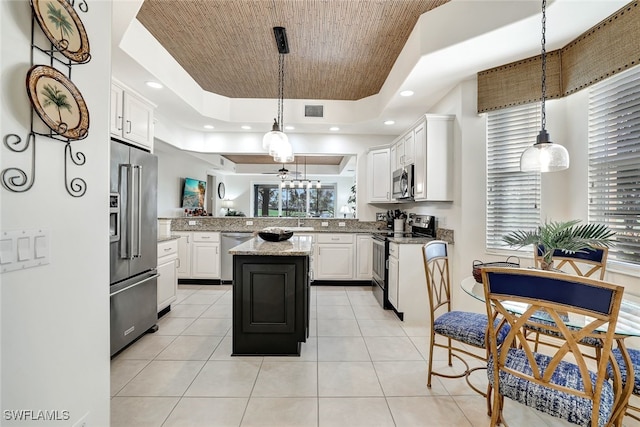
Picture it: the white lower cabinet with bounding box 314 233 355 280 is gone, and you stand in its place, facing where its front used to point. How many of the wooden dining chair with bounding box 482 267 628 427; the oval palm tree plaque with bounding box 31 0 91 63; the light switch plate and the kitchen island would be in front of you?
4

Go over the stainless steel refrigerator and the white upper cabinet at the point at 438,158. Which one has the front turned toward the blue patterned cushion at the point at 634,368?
the stainless steel refrigerator

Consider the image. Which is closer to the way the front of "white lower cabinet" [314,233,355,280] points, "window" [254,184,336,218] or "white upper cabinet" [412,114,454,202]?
the white upper cabinet

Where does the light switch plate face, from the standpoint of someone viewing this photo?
facing the viewer and to the right of the viewer

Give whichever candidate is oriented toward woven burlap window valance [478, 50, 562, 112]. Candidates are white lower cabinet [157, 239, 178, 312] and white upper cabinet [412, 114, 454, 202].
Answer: the white lower cabinet

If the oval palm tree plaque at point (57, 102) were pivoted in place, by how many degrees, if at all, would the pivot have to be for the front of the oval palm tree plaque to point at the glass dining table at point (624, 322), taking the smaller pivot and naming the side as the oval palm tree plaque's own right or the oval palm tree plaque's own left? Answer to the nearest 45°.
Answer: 0° — it already faces it

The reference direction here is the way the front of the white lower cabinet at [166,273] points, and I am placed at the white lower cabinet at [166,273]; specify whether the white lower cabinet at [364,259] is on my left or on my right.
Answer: on my left

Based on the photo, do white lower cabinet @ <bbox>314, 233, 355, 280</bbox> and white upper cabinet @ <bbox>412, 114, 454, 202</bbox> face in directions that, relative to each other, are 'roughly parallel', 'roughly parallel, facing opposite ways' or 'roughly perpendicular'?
roughly perpendicular

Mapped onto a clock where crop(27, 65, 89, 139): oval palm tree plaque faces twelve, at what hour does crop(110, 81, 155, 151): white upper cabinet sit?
The white upper cabinet is roughly at 8 o'clock from the oval palm tree plaque.

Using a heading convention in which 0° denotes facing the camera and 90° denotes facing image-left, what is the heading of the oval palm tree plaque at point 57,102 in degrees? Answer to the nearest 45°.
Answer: approximately 315°

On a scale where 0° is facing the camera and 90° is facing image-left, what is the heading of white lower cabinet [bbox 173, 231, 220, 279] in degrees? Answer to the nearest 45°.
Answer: approximately 0°

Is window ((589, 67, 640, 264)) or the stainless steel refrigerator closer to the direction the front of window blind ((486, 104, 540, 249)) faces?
the stainless steel refrigerator

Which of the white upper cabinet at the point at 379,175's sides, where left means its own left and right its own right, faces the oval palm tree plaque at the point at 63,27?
front

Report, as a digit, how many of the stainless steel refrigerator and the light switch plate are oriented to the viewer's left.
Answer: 0

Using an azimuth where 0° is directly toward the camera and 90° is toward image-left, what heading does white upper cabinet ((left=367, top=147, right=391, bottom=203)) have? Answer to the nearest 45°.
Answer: approximately 0°
